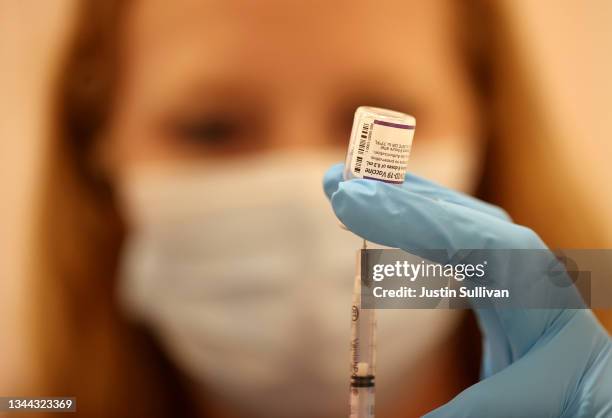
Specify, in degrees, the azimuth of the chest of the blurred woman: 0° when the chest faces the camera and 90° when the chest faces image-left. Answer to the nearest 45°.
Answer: approximately 0°
